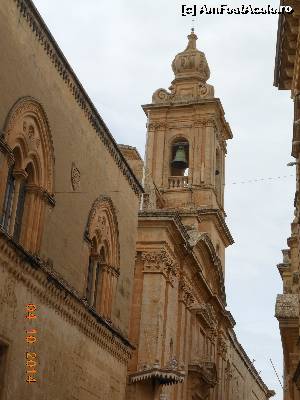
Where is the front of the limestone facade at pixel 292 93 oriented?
to the viewer's left

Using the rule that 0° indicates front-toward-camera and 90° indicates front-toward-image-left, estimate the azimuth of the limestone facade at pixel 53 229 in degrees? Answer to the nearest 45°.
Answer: approximately 315°

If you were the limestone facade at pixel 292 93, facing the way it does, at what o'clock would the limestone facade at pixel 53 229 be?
the limestone facade at pixel 53 229 is roughly at 11 o'clock from the limestone facade at pixel 292 93.

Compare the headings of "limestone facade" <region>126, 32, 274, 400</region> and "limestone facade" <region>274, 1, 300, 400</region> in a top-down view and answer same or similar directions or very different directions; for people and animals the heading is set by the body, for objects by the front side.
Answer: very different directions

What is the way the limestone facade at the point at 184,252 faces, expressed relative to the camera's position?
facing to the right of the viewer

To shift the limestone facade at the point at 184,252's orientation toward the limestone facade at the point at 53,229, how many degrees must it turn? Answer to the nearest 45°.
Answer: approximately 90° to its right

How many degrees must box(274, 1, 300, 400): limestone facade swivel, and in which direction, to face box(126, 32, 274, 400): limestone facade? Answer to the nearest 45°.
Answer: approximately 90° to its right

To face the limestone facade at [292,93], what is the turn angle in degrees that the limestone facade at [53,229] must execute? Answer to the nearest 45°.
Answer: approximately 45° to its left

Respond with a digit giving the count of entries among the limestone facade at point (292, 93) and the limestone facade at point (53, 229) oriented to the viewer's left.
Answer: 1

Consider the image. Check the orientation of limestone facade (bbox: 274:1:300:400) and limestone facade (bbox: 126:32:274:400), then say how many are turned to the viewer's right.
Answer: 1
